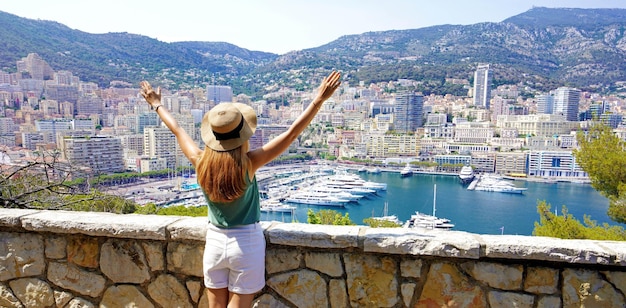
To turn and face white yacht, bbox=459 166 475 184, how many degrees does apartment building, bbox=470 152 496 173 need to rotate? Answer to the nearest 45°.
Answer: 0° — it already faces it

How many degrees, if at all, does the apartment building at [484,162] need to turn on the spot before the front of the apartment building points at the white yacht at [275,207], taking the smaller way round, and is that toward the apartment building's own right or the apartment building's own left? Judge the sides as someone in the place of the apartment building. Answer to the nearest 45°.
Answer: approximately 45° to the apartment building's own right

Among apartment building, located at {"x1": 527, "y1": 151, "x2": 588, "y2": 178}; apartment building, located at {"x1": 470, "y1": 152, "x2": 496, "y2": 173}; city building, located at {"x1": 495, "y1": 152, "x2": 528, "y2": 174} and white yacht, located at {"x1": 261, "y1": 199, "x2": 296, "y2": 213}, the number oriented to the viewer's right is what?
1

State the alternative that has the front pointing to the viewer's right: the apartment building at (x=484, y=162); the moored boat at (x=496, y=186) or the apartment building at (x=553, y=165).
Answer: the moored boat

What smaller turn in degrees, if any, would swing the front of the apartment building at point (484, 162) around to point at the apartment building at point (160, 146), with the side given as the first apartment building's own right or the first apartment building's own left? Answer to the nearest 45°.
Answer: approximately 45° to the first apartment building's own right

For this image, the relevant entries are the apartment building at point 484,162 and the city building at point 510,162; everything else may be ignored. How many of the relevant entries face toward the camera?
2

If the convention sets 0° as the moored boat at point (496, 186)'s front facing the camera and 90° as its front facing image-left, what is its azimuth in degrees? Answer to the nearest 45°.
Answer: approximately 270°

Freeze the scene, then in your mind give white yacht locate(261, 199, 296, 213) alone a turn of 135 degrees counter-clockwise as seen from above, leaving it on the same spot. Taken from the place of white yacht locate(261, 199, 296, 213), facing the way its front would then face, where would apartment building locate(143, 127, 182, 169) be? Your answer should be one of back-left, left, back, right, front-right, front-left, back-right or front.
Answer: front

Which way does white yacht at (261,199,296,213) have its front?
to the viewer's right

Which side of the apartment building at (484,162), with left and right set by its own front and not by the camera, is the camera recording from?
front

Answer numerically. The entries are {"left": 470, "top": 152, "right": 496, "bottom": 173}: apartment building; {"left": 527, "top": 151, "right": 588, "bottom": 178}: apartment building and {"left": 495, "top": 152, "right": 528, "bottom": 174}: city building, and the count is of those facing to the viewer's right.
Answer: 0

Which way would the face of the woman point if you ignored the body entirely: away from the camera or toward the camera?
away from the camera

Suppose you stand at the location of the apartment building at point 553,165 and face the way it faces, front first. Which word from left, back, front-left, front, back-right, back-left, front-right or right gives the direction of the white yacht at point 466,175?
front-right

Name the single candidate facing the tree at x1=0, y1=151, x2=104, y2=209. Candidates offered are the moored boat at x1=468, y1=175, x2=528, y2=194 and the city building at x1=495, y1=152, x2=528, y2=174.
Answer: the city building

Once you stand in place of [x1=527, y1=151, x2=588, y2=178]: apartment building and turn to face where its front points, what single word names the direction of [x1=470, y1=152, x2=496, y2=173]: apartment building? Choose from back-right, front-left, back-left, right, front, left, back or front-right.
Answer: right

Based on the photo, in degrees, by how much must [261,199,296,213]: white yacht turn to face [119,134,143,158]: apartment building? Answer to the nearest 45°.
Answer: approximately 135° to its left
